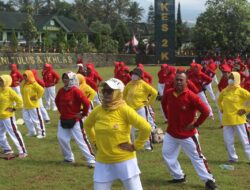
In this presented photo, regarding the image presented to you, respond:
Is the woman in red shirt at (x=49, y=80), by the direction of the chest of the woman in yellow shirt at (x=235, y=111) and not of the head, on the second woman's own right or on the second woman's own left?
on the second woman's own right

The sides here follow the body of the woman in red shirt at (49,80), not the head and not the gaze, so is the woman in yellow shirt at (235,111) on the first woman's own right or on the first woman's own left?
on the first woman's own left

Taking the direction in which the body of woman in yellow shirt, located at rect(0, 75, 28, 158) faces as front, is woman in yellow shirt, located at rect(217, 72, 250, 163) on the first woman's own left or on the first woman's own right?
on the first woman's own left

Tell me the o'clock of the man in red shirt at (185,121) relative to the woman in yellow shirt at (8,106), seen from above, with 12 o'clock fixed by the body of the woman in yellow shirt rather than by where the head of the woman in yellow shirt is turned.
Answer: The man in red shirt is roughly at 9 o'clock from the woman in yellow shirt.
